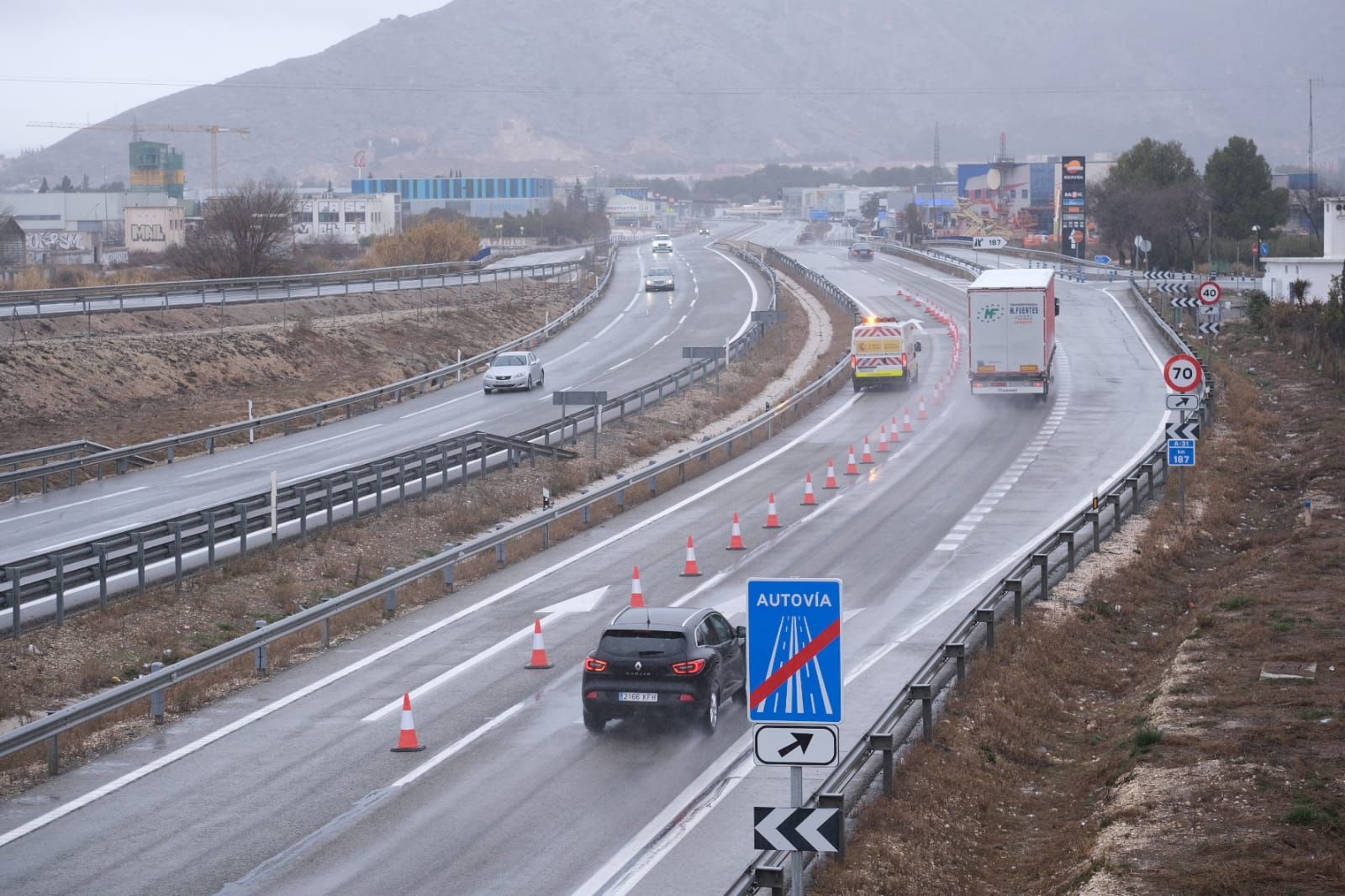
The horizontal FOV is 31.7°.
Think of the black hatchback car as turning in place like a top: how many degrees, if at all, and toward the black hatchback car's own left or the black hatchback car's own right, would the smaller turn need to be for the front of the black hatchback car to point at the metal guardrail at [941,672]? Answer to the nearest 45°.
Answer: approximately 45° to the black hatchback car's own right

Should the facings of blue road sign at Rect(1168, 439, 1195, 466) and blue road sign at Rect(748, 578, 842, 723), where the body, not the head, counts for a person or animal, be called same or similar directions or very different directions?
same or similar directions

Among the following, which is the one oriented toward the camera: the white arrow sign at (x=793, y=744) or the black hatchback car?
the white arrow sign

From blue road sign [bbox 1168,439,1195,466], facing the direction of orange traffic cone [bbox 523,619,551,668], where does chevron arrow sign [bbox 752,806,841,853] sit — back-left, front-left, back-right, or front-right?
front-left

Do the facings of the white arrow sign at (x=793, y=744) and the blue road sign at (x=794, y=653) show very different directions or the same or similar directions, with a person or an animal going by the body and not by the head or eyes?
same or similar directions

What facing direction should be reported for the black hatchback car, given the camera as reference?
facing away from the viewer and to the right of the viewer

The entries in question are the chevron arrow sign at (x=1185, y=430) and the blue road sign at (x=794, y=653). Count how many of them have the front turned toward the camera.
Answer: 2

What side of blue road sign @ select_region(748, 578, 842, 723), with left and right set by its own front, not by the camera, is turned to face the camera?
front

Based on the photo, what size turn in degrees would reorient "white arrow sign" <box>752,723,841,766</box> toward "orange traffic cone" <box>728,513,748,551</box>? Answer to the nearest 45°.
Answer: approximately 180°

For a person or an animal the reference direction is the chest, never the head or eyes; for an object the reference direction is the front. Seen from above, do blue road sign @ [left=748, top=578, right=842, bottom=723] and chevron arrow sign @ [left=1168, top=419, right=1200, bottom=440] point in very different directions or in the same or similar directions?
same or similar directions
